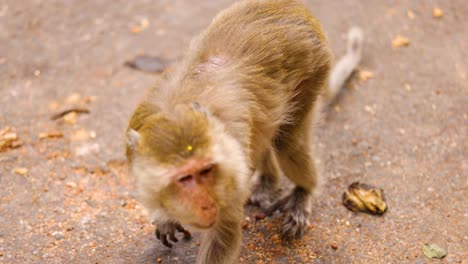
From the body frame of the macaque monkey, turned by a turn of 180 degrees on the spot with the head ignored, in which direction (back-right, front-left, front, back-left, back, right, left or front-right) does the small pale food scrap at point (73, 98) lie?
left

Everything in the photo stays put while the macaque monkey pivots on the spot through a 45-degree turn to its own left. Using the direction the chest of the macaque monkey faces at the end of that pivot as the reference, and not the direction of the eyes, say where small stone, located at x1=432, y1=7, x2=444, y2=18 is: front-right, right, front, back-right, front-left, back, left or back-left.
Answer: back-left

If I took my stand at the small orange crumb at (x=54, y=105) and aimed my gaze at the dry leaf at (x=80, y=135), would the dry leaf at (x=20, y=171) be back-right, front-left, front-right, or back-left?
front-right

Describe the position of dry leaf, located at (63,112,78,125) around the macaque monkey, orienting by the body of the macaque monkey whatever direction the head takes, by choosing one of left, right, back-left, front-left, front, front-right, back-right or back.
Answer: right

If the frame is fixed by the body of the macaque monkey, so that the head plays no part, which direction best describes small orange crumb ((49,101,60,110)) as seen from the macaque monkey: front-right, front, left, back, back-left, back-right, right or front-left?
right

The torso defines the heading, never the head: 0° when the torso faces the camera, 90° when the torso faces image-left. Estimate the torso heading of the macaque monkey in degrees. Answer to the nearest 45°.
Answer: approximately 45°

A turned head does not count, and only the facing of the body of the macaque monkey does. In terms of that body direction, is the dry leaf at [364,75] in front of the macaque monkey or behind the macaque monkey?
behind

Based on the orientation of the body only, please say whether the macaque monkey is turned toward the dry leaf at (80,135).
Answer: no

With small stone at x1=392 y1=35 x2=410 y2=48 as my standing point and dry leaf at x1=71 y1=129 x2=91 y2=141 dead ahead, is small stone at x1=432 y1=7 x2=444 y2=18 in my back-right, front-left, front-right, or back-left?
back-right

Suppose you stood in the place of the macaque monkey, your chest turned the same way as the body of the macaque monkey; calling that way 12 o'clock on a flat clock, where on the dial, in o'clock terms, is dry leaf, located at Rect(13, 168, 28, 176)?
The dry leaf is roughly at 2 o'clock from the macaque monkey.

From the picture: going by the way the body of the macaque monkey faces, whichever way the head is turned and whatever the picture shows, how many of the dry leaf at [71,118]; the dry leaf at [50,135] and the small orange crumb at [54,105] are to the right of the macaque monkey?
3

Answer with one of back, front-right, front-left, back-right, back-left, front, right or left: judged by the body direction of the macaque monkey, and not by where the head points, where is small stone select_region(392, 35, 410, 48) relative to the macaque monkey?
back

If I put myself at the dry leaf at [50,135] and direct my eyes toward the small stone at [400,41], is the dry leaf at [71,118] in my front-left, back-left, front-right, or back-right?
front-left

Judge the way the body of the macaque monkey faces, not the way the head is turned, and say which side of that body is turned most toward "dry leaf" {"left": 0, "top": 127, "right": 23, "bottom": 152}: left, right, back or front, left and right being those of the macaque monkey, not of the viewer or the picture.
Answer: right

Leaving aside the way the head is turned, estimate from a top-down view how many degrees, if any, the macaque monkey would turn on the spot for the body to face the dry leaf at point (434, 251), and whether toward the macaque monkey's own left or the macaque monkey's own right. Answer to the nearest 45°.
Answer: approximately 135° to the macaque monkey's own left

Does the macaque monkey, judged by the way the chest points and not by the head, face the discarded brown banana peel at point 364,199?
no

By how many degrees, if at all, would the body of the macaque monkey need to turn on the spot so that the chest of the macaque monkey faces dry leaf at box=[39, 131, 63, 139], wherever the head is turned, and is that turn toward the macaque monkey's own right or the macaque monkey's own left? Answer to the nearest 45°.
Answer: approximately 90° to the macaque monkey's own right

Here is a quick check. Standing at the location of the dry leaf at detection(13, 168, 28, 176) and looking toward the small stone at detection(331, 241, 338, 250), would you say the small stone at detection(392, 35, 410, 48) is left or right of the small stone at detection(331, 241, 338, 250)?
left

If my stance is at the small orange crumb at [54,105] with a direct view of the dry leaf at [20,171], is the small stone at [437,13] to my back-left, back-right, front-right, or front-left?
back-left
